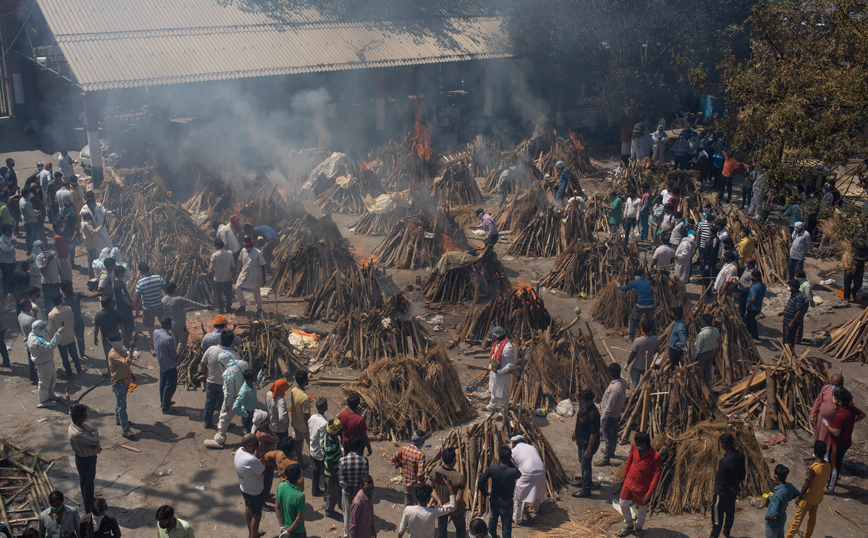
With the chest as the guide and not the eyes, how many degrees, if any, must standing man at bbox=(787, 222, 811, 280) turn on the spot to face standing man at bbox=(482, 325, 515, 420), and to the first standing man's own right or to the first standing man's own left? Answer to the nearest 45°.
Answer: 0° — they already face them

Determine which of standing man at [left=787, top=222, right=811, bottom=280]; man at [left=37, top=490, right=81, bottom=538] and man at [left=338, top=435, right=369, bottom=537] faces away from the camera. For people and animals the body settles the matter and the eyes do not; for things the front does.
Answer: man at [left=338, top=435, right=369, bottom=537]

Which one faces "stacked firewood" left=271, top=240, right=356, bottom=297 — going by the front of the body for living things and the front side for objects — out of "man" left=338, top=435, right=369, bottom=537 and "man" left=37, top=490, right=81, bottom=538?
"man" left=338, top=435, right=369, bottom=537

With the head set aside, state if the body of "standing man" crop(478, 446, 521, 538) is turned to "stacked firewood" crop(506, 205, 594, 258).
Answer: yes

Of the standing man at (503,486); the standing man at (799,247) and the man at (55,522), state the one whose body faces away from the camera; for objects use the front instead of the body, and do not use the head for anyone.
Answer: the standing man at (503,486)

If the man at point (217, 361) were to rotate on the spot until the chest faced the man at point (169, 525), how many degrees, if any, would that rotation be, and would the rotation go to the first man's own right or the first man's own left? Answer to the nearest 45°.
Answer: approximately 135° to the first man's own right

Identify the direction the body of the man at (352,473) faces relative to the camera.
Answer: away from the camera

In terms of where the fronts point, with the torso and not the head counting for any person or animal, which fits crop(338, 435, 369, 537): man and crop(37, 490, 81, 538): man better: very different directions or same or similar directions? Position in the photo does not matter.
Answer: very different directions

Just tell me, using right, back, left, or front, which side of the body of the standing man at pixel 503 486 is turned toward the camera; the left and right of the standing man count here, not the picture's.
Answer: back
